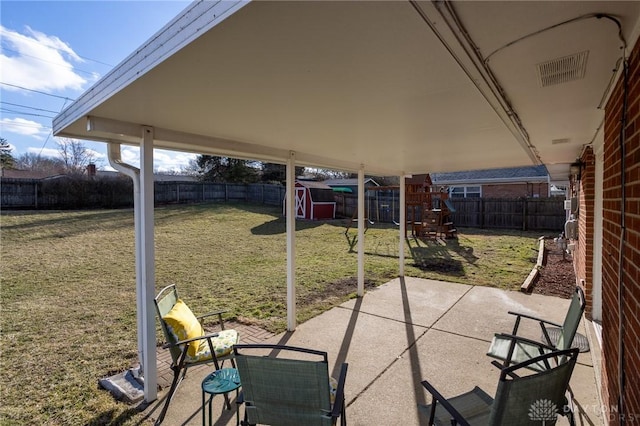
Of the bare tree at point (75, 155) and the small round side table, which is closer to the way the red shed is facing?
the small round side table

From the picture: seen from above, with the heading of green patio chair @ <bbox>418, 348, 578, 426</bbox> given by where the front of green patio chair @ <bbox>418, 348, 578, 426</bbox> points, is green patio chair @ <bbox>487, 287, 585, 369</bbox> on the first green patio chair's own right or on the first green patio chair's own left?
on the first green patio chair's own right

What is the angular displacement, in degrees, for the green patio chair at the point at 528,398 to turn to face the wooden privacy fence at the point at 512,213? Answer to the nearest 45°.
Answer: approximately 45° to its right

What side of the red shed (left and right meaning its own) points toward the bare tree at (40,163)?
right

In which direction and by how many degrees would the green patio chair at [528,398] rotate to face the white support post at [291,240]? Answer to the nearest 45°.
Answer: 0° — it already faces it

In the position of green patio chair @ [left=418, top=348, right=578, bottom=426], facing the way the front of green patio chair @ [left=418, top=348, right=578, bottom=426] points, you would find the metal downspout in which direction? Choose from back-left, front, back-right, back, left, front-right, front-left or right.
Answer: front-left

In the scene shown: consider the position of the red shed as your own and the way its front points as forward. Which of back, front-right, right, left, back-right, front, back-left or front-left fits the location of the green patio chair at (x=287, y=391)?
front-left

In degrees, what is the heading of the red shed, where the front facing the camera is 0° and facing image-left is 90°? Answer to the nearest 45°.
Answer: approximately 45°
